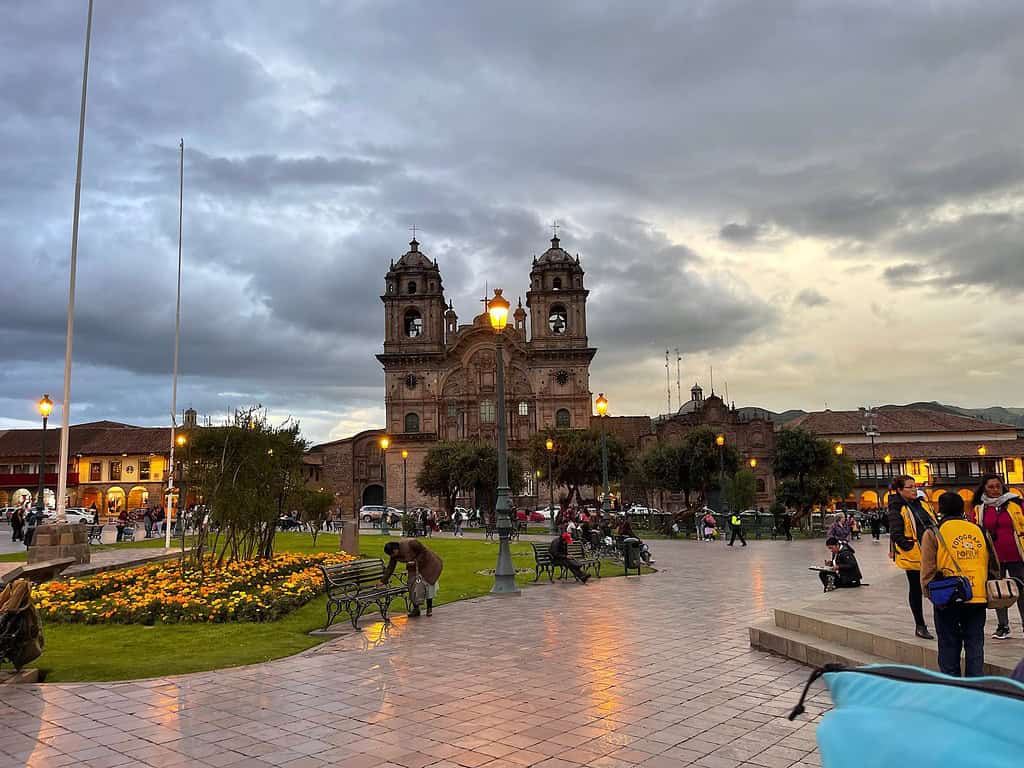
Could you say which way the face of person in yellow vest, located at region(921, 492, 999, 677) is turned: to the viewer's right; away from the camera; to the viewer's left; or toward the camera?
away from the camera

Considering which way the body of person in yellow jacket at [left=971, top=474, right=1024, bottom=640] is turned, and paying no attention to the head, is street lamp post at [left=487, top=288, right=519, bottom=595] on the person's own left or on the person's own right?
on the person's own right

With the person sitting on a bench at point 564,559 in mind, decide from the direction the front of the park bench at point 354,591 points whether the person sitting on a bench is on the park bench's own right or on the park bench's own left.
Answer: on the park bench's own left

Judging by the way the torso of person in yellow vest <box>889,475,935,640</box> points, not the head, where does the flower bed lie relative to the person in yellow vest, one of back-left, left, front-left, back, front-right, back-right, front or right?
back-right

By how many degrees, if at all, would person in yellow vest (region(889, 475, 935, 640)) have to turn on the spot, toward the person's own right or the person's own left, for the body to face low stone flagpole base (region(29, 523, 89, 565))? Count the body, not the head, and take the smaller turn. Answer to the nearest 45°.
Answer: approximately 135° to the person's own right

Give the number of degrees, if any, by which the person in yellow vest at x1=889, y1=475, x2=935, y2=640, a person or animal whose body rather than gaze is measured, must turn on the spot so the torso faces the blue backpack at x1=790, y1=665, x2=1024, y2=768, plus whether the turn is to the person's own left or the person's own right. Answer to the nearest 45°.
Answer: approximately 45° to the person's own right

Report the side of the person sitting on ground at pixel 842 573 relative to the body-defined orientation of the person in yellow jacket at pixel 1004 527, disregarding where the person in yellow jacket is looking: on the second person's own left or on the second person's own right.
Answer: on the second person's own right

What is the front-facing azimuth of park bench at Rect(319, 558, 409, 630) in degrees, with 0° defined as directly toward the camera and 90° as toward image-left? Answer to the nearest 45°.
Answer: approximately 315°
